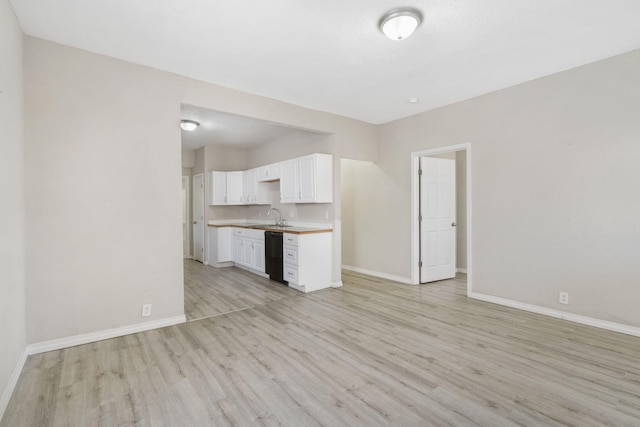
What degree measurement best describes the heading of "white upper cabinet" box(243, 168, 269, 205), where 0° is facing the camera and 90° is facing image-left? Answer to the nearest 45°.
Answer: approximately 45°

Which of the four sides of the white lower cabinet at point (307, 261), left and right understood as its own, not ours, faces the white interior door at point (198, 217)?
right

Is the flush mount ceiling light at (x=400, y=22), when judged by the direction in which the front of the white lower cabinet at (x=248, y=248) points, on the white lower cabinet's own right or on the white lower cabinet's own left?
on the white lower cabinet's own left

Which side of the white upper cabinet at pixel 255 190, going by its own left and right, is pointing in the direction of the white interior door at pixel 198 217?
right

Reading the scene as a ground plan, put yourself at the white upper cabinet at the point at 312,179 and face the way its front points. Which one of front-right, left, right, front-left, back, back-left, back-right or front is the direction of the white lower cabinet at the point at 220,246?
right

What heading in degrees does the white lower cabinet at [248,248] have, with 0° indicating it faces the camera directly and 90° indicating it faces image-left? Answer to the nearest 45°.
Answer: approximately 45°

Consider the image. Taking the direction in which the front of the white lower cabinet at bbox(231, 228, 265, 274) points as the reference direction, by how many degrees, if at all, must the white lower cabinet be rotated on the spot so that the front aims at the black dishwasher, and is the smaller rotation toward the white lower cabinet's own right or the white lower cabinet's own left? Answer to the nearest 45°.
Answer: approximately 90° to the white lower cabinet's own left

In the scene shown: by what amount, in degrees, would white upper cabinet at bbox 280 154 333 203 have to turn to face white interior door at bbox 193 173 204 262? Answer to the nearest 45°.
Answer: approximately 90° to its right

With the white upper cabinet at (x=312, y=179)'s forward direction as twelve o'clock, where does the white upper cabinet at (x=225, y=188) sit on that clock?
the white upper cabinet at (x=225, y=188) is roughly at 3 o'clock from the white upper cabinet at (x=312, y=179).

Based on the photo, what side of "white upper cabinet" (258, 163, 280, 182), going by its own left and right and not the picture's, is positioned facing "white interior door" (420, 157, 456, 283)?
left

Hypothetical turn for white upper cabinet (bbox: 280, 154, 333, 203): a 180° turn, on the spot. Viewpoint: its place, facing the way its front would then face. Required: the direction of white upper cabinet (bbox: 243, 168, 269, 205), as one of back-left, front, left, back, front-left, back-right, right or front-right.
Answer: left

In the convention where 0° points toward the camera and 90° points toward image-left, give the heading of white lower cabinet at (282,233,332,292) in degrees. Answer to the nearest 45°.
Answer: approximately 45°
